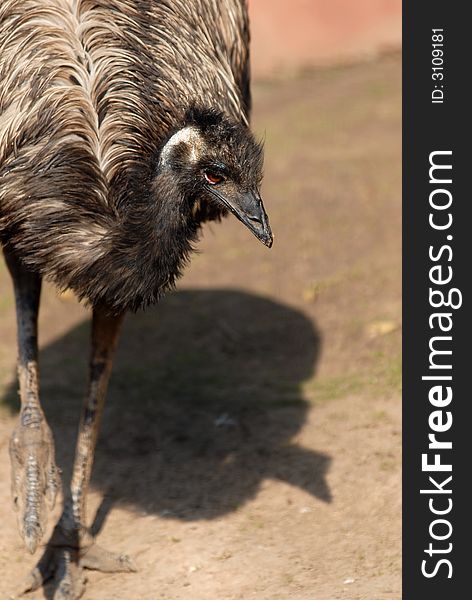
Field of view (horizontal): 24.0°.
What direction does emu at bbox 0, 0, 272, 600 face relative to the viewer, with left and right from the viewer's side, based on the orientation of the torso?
facing the viewer
